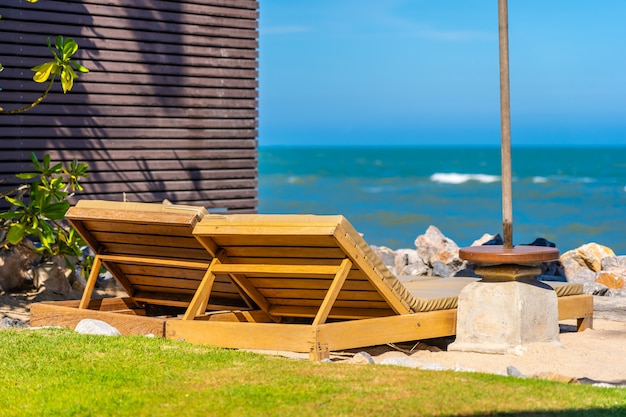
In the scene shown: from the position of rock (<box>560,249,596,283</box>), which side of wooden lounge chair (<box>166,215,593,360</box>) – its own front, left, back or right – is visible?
front

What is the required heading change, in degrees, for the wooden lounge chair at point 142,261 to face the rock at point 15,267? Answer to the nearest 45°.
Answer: approximately 90° to its left

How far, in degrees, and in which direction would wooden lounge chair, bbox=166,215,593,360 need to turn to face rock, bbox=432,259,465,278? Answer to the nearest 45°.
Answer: approximately 45° to its left

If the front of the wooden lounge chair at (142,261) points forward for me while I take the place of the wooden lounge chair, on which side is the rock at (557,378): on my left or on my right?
on my right

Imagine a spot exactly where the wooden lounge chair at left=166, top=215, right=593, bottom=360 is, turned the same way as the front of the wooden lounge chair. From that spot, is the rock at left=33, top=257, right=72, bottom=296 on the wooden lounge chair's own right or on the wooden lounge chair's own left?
on the wooden lounge chair's own left

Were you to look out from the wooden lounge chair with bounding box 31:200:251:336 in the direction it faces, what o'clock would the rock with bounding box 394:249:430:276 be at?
The rock is roughly at 12 o'clock from the wooden lounge chair.

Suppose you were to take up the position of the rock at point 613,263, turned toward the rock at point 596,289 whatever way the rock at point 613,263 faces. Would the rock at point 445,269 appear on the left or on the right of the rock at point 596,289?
right

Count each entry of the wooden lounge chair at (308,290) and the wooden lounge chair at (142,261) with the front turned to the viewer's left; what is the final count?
0

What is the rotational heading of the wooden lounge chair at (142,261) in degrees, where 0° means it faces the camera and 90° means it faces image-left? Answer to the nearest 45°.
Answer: approximately 225°

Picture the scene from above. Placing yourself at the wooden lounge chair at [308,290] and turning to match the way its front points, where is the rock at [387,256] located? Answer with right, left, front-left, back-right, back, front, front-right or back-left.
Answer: front-left

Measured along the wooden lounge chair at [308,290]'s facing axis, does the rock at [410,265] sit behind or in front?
in front

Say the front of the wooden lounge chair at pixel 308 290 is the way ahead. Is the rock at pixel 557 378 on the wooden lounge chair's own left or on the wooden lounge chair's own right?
on the wooden lounge chair's own right

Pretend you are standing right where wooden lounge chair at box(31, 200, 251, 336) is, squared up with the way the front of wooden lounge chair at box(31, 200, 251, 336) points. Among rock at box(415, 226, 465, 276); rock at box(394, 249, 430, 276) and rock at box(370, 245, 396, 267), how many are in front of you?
3

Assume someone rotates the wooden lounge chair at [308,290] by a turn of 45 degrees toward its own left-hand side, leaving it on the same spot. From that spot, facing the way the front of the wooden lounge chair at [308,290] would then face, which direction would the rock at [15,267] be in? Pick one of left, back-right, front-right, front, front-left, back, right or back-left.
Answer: front-left
